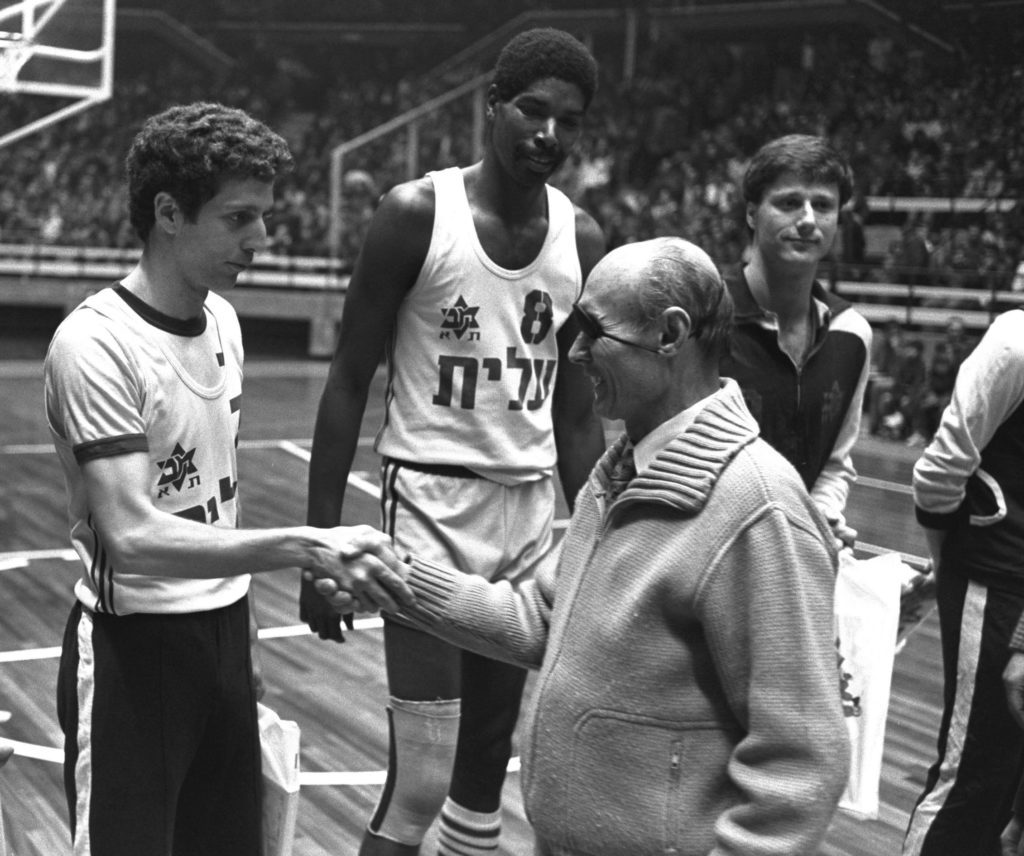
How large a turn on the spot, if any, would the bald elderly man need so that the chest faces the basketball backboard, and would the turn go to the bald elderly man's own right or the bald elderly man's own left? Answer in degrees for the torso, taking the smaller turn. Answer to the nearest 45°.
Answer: approximately 45° to the bald elderly man's own right

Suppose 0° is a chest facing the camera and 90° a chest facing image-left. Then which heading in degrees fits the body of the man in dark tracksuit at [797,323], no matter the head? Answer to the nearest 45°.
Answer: approximately 0°

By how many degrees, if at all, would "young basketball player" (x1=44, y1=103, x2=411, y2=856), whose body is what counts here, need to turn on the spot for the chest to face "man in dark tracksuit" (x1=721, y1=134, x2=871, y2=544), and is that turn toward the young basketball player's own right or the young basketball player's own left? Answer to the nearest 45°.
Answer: approximately 45° to the young basketball player's own left

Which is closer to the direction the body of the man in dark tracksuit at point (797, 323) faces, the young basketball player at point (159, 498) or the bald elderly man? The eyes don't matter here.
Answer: the bald elderly man

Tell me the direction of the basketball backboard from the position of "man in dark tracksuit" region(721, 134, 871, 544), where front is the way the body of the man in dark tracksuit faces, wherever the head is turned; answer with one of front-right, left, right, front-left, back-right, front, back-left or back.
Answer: back-right

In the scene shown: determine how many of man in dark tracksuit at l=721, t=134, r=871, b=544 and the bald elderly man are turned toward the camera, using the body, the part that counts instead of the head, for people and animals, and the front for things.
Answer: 1

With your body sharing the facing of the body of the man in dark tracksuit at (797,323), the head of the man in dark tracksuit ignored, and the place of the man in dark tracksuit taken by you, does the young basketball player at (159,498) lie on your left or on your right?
on your right

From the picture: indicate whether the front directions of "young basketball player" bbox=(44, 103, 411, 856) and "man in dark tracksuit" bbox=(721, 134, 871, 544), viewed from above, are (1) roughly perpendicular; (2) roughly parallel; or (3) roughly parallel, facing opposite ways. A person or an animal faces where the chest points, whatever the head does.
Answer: roughly perpendicular

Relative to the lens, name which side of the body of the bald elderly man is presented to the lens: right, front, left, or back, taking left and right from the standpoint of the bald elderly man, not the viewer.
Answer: left

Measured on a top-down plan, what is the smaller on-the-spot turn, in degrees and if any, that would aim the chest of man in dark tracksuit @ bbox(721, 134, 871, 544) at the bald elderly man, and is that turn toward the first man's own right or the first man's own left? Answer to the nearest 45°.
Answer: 0° — they already face them

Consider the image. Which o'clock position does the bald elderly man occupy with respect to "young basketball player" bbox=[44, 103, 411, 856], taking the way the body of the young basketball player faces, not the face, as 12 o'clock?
The bald elderly man is roughly at 12 o'clock from the young basketball player.

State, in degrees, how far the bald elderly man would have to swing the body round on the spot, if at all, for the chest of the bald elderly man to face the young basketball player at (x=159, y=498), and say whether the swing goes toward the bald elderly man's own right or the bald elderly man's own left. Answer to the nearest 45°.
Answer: approximately 45° to the bald elderly man's own right
